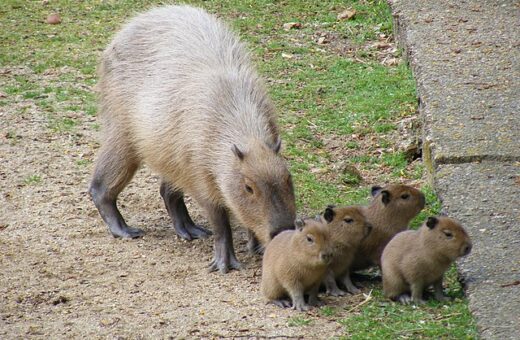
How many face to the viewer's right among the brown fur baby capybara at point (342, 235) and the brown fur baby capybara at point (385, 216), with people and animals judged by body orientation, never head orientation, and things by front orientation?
2

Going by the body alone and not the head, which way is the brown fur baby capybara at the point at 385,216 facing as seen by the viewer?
to the viewer's right

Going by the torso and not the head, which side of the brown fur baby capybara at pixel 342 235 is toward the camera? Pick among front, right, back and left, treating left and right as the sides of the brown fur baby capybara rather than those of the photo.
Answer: right

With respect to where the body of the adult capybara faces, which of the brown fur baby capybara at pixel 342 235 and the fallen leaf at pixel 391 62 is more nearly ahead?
the brown fur baby capybara

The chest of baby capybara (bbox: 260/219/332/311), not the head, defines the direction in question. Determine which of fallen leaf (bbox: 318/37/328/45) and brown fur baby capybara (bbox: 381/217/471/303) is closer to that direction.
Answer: the brown fur baby capybara

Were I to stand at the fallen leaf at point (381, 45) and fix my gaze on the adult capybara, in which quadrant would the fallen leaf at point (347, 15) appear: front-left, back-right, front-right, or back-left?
back-right

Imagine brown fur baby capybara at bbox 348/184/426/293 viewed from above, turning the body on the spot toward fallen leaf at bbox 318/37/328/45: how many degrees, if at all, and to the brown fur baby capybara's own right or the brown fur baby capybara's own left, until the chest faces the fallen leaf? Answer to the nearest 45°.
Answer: approximately 90° to the brown fur baby capybara's own left

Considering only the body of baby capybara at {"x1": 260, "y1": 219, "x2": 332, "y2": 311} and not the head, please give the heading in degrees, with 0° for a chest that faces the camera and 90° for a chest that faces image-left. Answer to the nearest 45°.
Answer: approximately 315°
